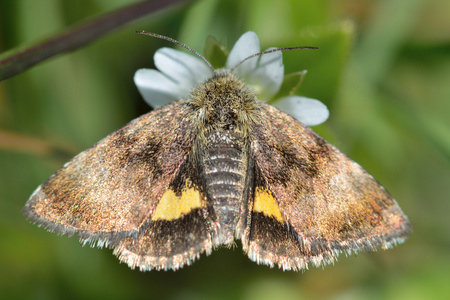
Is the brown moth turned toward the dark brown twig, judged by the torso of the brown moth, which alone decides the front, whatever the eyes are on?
no

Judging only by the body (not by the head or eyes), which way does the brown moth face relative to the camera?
away from the camera
